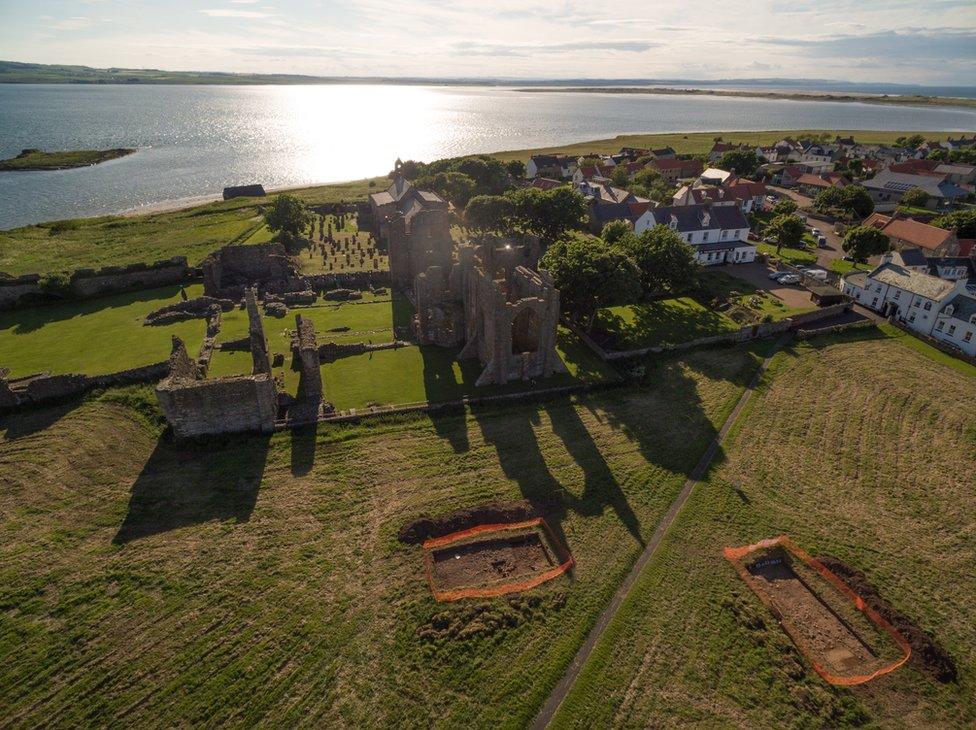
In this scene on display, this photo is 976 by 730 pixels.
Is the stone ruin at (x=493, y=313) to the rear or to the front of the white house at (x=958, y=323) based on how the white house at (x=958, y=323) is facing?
to the front

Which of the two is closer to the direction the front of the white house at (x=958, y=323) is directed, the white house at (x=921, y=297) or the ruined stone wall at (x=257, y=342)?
the ruined stone wall

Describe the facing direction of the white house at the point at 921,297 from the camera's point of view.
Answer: facing the viewer and to the left of the viewer

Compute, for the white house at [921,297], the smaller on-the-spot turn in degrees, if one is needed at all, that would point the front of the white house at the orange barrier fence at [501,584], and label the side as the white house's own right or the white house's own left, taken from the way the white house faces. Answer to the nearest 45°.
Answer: approximately 45° to the white house's own left

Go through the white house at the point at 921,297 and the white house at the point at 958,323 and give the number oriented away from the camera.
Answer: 0

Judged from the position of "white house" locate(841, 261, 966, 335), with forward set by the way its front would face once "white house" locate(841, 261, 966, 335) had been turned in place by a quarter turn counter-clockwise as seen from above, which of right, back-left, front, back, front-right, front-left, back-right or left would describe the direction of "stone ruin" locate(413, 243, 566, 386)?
right

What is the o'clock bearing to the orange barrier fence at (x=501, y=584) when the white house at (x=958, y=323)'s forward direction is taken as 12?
The orange barrier fence is roughly at 11 o'clock from the white house.

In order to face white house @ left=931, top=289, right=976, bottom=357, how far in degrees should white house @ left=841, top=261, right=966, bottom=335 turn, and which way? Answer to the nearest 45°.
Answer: approximately 90° to its left

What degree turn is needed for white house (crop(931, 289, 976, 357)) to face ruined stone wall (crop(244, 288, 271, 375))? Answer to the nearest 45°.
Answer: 0° — it already faces it

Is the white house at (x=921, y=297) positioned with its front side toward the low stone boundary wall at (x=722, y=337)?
yes

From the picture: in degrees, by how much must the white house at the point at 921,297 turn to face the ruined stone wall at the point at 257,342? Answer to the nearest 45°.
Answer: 0° — it already faces it

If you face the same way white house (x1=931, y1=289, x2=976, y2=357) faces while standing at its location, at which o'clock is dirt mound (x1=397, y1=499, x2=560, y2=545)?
The dirt mound is roughly at 11 o'clock from the white house.

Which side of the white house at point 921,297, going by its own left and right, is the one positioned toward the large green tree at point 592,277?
front

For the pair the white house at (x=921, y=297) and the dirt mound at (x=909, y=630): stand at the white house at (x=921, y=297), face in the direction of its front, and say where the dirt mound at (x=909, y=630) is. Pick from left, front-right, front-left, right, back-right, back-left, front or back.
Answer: front-left

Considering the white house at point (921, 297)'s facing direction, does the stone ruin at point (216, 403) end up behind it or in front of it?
in front
